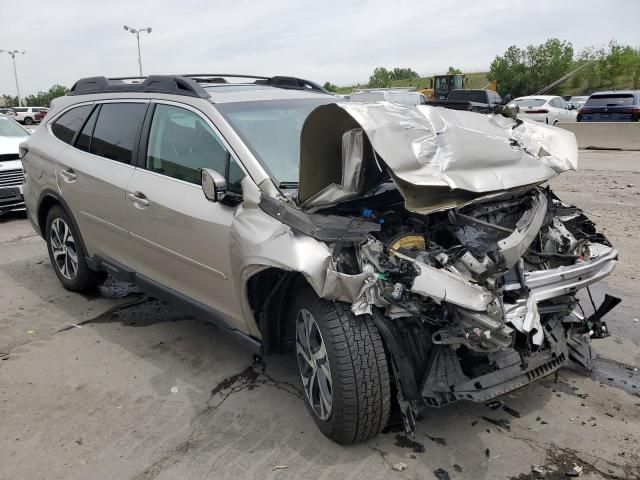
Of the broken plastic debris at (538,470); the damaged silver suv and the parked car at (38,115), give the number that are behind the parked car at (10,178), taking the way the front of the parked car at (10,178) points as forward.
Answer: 1

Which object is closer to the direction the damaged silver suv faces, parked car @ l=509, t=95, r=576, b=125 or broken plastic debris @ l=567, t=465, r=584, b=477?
the broken plastic debris

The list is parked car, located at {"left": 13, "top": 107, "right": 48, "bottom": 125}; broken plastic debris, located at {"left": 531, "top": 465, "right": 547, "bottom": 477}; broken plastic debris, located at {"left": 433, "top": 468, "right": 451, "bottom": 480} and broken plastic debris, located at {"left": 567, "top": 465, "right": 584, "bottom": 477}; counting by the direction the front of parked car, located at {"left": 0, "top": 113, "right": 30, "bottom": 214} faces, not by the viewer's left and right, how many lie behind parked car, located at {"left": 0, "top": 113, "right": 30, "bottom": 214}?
1

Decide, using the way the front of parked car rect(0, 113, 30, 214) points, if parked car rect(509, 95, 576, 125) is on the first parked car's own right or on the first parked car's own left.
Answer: on the first parked car's own left

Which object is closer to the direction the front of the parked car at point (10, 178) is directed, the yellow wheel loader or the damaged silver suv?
the damaged silver suv

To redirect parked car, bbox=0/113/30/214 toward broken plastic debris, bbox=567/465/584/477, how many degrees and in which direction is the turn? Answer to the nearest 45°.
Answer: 0° — it already faces it

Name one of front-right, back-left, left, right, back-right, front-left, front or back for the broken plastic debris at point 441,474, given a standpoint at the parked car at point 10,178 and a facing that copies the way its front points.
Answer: front

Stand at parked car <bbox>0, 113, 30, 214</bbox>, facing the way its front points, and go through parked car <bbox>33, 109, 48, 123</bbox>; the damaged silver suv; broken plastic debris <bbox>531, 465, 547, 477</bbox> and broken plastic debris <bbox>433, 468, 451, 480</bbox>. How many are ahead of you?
3

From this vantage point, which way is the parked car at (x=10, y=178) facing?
toward the camera

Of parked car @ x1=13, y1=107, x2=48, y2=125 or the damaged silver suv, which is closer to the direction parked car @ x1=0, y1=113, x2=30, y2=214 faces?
the damaged silver suv

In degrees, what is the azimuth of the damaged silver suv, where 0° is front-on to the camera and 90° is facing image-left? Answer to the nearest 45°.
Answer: approximately 315°

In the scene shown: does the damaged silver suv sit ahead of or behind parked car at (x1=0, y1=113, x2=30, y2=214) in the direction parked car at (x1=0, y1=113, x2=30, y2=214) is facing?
ahead

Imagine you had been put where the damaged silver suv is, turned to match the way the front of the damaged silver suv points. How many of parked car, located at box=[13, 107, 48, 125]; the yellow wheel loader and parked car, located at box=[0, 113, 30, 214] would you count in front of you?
0

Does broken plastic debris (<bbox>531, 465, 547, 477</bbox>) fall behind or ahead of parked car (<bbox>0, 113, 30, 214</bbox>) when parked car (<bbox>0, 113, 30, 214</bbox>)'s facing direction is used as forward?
ahead

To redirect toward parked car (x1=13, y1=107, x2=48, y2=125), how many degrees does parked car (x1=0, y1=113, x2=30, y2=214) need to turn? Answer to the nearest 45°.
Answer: approximately 180°

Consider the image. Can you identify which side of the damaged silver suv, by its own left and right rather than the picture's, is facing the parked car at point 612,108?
left

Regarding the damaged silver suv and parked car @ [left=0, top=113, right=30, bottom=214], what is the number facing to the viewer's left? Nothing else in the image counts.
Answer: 0
